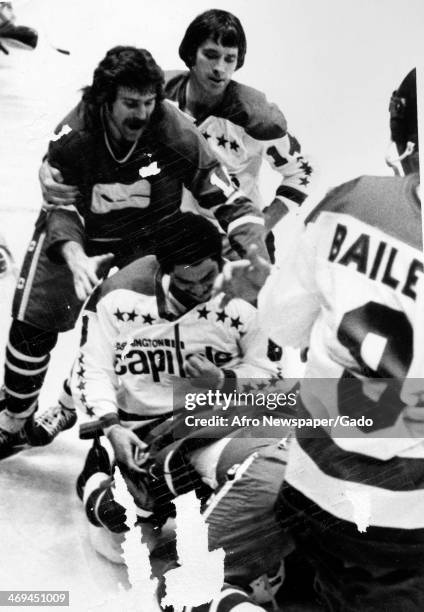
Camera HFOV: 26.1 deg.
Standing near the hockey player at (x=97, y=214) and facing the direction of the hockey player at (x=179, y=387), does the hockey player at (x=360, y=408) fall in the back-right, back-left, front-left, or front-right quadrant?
front-left

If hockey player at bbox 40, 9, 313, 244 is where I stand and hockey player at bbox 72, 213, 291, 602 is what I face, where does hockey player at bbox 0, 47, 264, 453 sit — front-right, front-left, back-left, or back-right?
front-right

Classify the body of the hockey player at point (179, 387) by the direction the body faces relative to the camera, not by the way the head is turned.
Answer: toward the camera
